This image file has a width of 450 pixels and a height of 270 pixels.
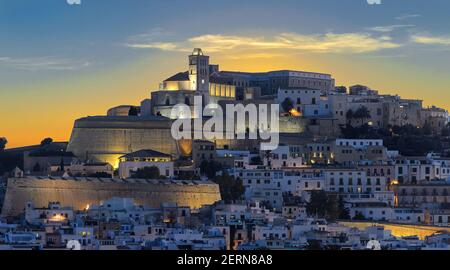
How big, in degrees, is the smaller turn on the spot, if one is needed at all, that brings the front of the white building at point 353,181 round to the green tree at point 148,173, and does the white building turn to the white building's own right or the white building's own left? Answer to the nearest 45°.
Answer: approximately 90° to the white building's own right

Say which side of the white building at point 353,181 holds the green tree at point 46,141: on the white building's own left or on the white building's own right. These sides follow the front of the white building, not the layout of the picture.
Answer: on the white building's own right

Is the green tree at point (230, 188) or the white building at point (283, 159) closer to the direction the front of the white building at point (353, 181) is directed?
the green tree

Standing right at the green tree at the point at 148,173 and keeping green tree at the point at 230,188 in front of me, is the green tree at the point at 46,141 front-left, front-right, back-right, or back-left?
back-left

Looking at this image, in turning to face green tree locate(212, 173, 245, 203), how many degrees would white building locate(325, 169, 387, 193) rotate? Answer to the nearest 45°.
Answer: approximately 45° to its right

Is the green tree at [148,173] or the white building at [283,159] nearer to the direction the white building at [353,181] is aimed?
the green tree

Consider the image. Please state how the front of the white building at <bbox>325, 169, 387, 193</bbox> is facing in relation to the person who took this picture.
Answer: facing the viewer
